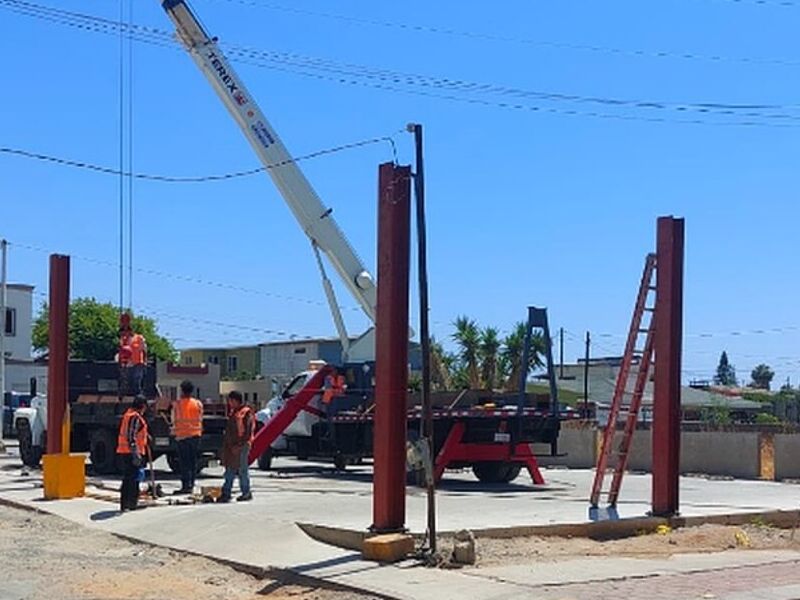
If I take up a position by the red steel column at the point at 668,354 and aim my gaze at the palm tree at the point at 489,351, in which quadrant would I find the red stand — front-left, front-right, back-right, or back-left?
front-left

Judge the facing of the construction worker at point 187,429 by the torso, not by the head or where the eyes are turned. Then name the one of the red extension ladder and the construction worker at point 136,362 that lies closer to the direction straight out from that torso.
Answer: the construction worker

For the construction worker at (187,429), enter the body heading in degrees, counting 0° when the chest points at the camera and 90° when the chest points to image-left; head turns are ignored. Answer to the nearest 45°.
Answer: approximately 135°

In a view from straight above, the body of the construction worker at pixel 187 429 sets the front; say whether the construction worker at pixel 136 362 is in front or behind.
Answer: in front

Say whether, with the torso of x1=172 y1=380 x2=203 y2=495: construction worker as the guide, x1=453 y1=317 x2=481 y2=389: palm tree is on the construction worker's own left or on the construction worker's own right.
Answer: on the construction worker's own right

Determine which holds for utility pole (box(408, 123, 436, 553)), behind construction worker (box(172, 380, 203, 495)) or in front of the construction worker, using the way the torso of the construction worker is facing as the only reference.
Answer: behind

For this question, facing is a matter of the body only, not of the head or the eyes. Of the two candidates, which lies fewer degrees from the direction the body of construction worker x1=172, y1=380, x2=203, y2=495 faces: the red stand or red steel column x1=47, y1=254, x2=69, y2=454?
the red steel column
